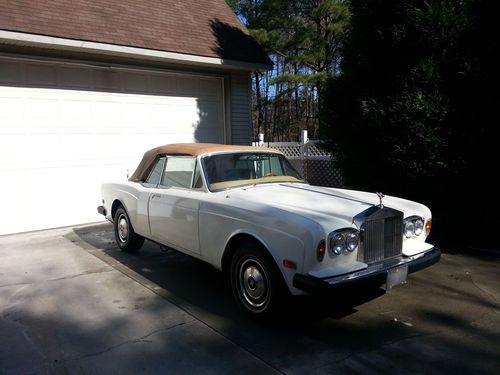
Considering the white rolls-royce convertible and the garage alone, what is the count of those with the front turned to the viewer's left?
0

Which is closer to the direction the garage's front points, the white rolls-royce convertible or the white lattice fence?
the white rolls-royce convertible

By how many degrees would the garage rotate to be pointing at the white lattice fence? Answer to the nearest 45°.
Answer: approximately 90° to its left

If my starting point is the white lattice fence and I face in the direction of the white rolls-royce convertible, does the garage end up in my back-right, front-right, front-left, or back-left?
front-right

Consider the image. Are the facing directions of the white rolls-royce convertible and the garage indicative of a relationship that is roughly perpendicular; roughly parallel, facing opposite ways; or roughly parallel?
roughly parallel

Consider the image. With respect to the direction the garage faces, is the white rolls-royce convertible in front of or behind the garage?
in front

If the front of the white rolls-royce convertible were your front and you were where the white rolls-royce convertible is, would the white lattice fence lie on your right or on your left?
on your left

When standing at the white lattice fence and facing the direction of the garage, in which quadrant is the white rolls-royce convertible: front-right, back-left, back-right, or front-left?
front-left

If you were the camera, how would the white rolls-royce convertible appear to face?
facing the viewer and to the right of the viewer

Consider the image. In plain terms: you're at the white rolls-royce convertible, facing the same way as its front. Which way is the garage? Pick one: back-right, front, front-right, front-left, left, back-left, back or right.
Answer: back
